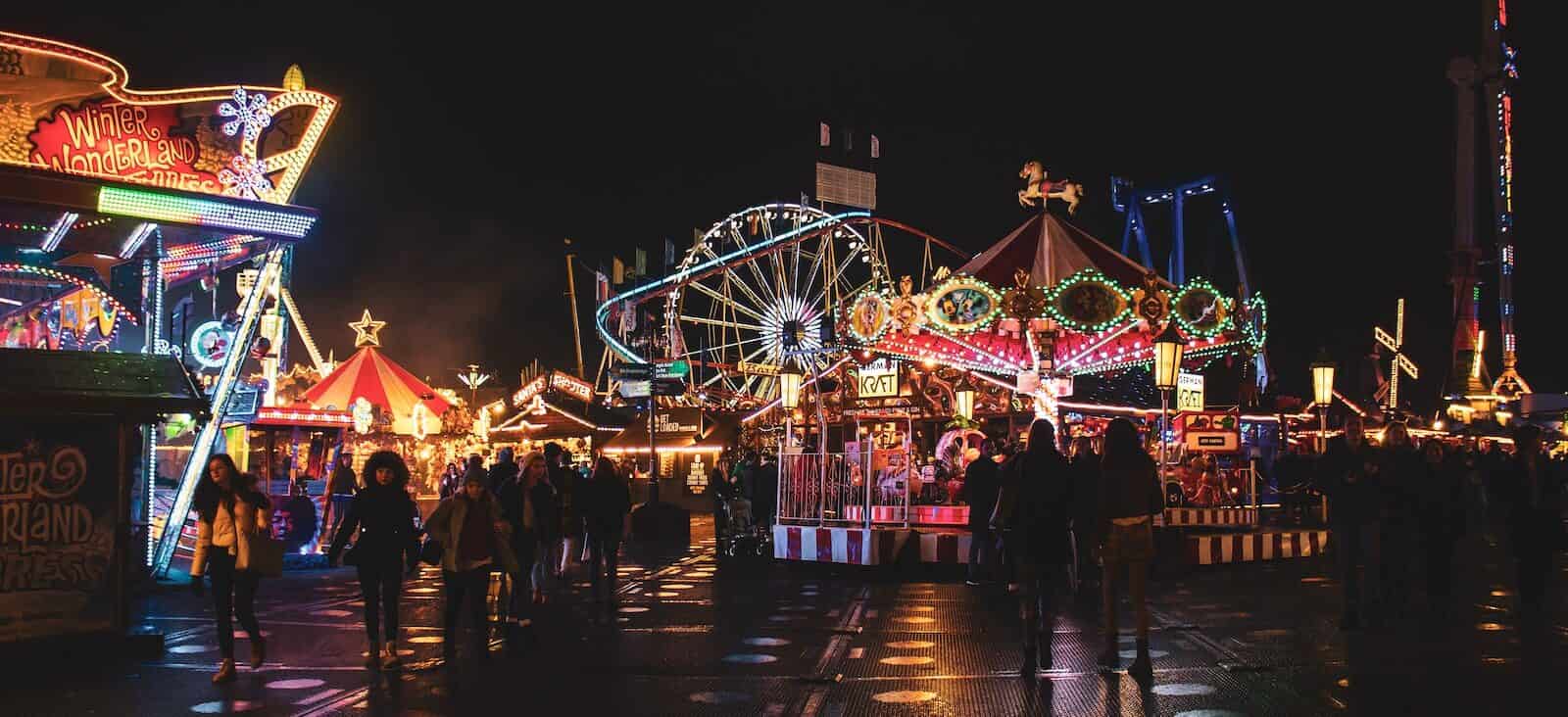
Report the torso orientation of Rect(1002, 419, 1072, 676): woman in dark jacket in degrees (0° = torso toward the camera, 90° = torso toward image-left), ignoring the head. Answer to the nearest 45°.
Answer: approximately 180°

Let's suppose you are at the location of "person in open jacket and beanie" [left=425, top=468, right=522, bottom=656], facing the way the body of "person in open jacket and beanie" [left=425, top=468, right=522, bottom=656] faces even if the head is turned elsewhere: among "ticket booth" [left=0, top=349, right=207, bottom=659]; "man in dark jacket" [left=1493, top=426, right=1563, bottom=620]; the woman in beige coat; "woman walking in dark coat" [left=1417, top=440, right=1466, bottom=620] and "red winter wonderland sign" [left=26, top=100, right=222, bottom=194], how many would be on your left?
2

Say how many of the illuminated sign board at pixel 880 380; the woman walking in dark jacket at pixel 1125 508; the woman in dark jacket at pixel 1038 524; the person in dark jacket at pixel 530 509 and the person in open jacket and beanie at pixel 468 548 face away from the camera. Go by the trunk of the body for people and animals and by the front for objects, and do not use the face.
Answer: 2

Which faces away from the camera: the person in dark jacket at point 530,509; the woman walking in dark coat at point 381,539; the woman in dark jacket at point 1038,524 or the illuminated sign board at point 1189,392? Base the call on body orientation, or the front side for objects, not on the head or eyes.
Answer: the woman in dark jacket

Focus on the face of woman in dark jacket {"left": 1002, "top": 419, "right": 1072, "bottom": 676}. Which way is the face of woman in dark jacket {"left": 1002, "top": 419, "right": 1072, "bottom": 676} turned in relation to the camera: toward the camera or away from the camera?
away from the camera

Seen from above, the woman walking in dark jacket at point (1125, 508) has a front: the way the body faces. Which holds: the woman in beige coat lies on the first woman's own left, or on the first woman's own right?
on the first woman's own left

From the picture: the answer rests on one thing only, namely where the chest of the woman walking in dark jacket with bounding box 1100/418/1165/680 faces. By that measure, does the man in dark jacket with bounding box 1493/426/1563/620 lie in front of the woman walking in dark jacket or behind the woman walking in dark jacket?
in front

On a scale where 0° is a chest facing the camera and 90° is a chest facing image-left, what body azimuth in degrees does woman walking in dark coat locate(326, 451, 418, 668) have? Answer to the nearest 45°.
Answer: approximately 0°

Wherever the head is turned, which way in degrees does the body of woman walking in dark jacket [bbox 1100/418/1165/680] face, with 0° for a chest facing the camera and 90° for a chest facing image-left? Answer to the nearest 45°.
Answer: approximately 180°
